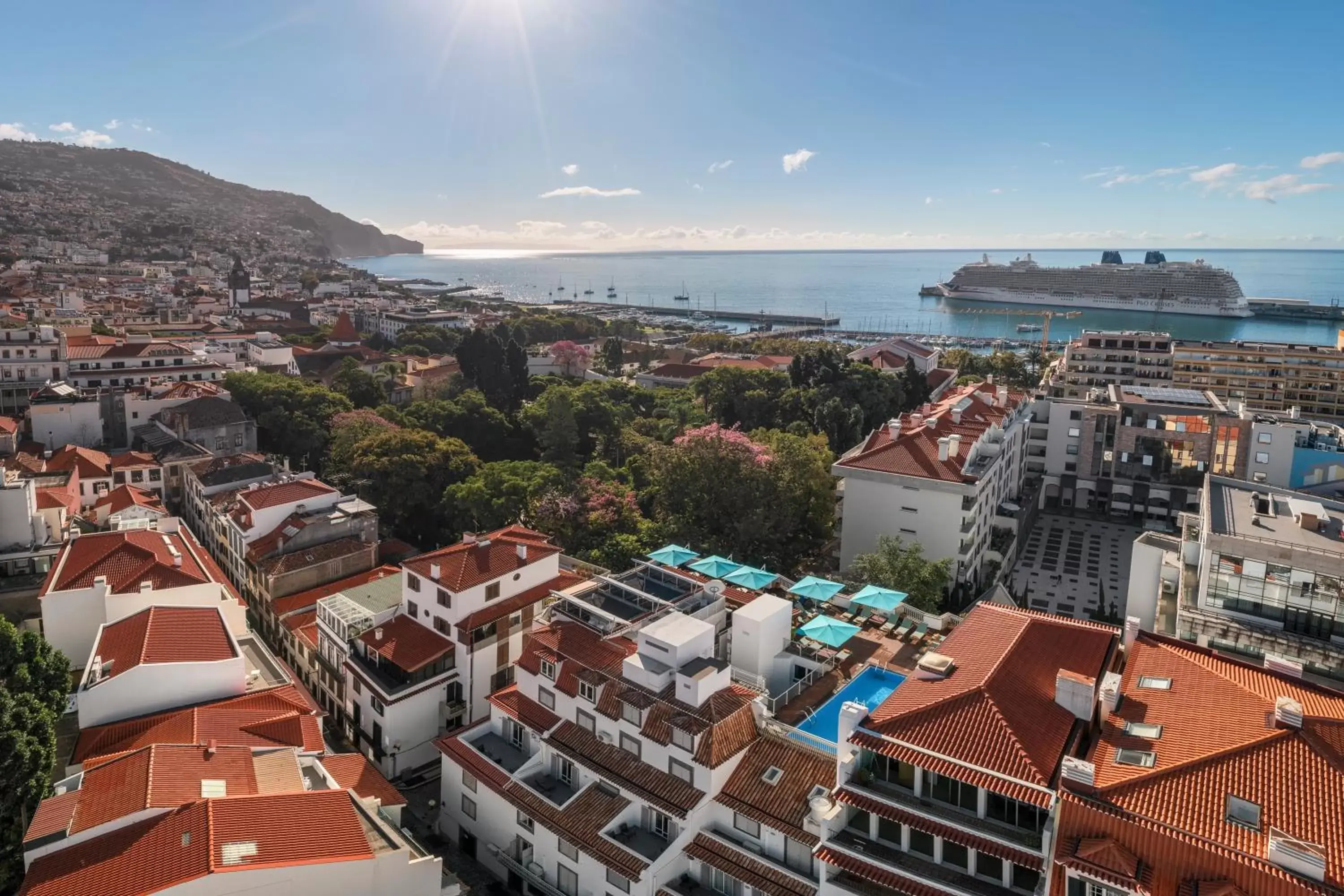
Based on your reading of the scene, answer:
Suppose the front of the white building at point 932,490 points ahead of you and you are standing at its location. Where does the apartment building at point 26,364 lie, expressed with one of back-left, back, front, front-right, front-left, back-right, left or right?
back

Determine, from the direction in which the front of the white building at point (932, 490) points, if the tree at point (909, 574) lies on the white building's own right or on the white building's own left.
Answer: on the white building's own right
